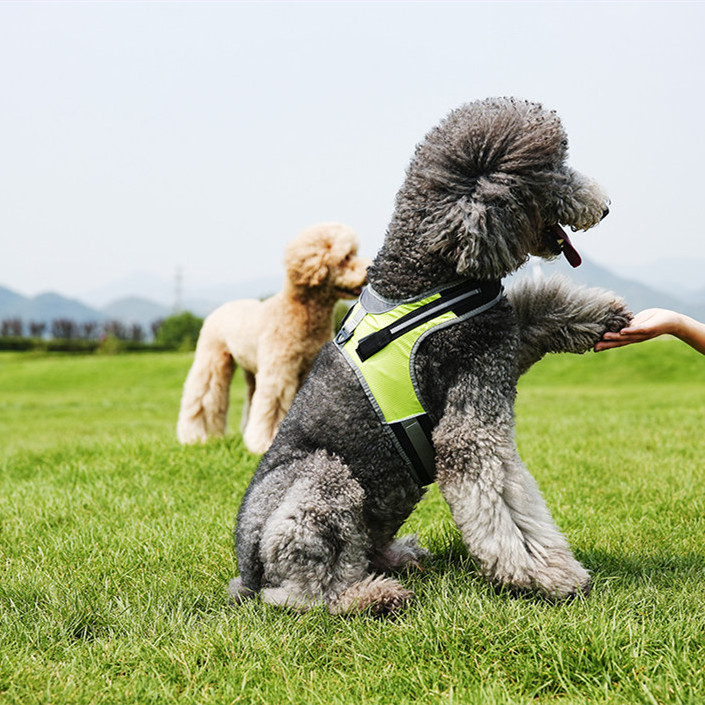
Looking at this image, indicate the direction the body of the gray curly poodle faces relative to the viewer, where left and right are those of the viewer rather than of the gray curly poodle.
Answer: facing to the right of the viewer

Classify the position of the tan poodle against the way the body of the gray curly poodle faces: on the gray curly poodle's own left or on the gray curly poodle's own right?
on the gray curly poodle's own left
